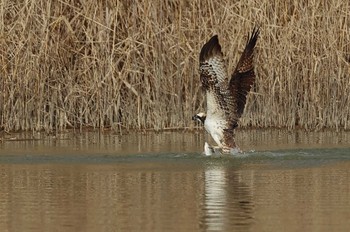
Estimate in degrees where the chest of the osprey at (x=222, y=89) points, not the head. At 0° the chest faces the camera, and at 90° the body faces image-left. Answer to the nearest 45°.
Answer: approximately 90°
